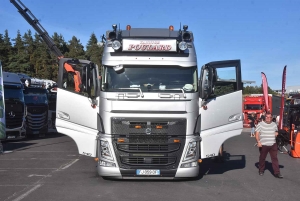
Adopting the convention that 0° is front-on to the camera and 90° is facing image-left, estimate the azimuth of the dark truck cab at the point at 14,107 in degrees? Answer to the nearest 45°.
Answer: approximately 0°

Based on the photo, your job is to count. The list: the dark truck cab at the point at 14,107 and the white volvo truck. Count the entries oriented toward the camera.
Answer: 2

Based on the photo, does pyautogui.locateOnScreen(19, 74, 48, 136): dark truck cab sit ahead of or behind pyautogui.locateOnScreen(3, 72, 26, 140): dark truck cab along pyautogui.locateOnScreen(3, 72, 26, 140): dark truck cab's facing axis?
behind

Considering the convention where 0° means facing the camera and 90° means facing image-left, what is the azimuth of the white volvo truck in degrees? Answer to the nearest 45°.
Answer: approximately 0°

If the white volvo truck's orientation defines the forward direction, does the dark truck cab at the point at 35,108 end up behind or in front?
behind

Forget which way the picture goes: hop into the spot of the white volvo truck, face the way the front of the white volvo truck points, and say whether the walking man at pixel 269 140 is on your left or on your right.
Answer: on your left
